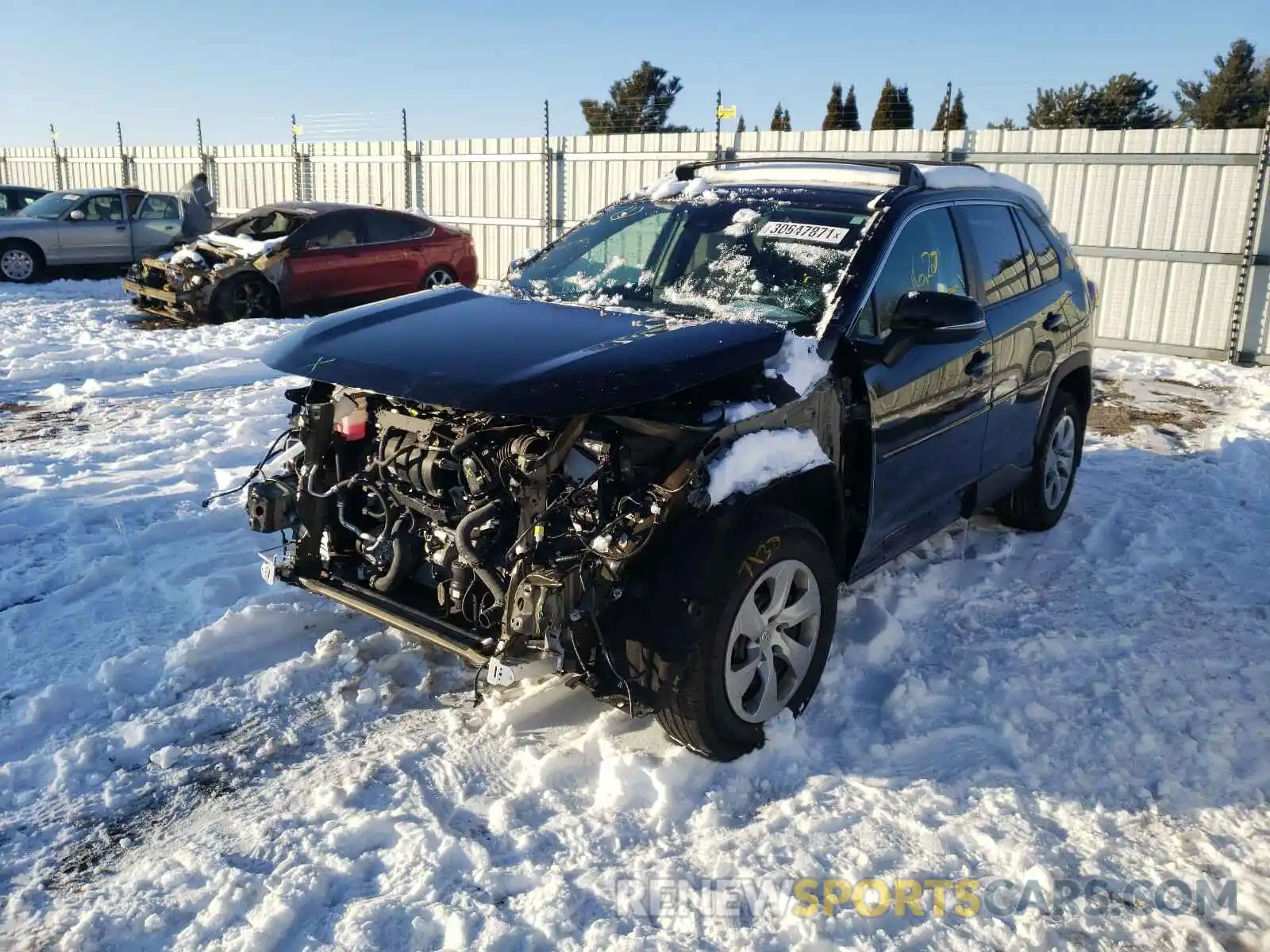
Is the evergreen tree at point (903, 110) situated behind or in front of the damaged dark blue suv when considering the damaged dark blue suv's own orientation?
behind

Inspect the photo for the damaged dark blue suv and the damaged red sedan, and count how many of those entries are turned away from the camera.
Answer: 0

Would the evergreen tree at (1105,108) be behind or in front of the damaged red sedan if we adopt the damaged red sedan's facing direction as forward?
behind

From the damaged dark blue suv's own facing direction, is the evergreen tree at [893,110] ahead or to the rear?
to the rear

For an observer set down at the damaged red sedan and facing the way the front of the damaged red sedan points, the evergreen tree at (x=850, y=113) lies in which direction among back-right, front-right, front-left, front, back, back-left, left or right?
back

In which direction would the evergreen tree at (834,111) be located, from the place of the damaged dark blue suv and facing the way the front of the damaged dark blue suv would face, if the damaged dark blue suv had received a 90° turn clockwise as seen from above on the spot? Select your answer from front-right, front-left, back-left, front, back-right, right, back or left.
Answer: front-right

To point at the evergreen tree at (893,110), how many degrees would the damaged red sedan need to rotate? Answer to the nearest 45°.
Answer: approximately 180°

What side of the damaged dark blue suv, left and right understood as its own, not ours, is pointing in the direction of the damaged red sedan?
right

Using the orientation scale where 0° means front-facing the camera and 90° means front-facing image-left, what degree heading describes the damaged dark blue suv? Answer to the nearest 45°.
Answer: approximately 45°
